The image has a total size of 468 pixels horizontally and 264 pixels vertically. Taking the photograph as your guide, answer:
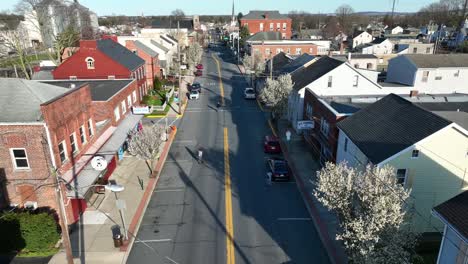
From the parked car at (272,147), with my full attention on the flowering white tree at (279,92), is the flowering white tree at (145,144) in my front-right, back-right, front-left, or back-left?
back-left

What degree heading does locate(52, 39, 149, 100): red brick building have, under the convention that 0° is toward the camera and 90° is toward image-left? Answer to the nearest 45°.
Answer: approximately 270°

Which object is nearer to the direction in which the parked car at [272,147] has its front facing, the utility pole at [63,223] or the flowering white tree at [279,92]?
the flowering white tree

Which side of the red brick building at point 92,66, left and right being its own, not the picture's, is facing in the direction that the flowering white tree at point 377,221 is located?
right

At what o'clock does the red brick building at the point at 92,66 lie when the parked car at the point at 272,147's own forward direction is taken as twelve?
The red brick building is roughly at 10 o'clock from the parked car.

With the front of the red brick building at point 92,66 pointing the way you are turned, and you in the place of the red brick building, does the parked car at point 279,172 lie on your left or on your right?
on your right

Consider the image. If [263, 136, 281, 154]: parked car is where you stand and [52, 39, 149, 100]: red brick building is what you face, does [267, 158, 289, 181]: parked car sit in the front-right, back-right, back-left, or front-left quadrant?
back-left

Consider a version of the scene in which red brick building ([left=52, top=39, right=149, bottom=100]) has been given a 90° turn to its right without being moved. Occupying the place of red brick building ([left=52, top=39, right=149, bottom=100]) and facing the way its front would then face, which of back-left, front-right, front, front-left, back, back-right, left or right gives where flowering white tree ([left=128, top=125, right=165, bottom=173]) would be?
front

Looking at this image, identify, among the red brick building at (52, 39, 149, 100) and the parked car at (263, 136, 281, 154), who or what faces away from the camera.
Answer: the parked car

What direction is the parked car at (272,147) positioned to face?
away from the camera

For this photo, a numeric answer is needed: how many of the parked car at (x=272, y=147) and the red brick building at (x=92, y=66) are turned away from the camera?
1

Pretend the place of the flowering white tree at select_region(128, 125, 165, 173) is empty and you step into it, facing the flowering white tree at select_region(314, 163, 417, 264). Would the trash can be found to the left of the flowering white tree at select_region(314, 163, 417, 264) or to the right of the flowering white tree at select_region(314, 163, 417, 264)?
right

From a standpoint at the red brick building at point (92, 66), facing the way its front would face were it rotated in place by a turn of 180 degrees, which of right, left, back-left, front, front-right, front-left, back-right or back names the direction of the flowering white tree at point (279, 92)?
back-left

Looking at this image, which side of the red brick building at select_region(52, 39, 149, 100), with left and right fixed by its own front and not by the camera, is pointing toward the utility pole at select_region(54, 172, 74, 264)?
right

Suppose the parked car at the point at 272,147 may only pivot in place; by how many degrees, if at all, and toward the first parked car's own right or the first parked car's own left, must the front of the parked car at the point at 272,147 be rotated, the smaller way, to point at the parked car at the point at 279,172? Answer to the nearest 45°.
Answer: approximately 180°

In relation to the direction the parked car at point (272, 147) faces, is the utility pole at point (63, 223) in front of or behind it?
behind
